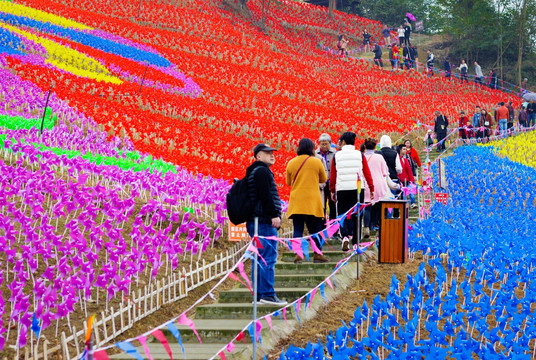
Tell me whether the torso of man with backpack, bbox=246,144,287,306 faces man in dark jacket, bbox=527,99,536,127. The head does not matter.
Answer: no

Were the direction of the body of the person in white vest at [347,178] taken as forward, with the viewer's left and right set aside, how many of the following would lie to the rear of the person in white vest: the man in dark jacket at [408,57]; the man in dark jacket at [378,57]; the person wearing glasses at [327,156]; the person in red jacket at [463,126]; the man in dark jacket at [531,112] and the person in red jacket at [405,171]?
0

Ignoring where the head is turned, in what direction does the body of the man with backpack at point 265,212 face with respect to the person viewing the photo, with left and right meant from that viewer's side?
facing to the right of the viewer

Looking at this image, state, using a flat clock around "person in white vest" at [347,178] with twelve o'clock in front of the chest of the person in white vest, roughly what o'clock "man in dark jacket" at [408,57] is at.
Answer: The man in dark jacket is roughly at 12 o'clock from the person in white vest.

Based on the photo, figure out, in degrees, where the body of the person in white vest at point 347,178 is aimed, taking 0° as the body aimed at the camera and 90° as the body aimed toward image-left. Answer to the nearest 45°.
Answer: approximately 180°

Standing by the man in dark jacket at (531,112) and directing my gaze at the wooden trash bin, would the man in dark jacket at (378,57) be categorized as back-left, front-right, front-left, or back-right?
back-right

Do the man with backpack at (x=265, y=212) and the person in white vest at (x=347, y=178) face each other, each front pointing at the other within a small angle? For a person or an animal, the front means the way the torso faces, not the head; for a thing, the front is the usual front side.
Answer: no
